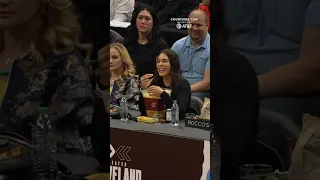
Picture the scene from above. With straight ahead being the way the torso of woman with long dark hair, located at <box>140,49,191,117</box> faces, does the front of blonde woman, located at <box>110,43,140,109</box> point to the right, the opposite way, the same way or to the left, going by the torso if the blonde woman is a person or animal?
the same way

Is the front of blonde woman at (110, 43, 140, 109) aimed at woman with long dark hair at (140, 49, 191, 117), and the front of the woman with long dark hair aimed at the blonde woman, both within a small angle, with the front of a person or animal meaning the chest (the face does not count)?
no

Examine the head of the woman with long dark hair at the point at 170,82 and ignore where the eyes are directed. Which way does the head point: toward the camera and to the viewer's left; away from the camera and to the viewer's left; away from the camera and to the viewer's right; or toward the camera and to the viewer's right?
toward the camera and to the viewer's left

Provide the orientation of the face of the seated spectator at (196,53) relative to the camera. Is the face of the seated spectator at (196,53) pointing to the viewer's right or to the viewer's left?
to the viewer's left

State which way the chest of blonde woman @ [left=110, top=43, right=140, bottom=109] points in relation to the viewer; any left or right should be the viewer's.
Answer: facing the viewer and to the left of the viewer

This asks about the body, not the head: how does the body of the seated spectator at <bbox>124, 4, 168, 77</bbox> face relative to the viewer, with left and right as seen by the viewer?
facing the viewer

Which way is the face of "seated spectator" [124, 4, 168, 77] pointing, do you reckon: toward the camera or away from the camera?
toward the camera

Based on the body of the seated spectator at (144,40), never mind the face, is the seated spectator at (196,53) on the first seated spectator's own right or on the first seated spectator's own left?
on the first seated spectator's own left
